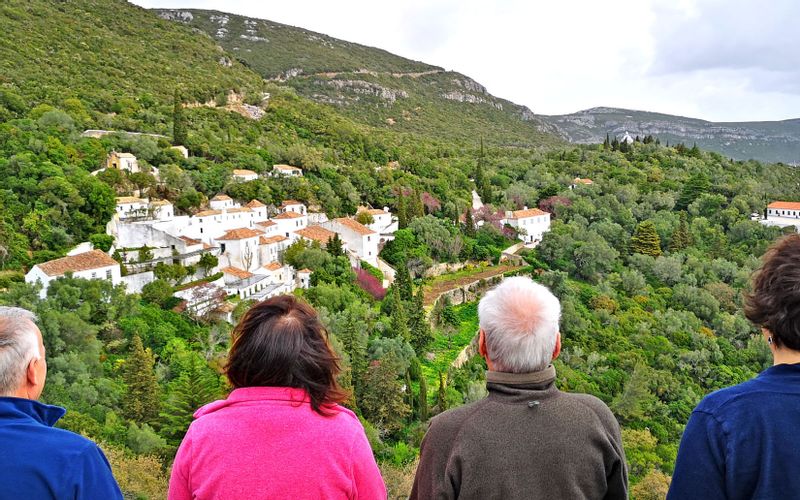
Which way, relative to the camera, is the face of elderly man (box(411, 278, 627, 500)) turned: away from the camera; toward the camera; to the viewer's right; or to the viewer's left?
away from the camera

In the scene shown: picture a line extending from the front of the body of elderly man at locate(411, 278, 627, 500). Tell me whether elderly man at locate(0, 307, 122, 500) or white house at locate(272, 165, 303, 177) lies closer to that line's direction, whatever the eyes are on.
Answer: the white house

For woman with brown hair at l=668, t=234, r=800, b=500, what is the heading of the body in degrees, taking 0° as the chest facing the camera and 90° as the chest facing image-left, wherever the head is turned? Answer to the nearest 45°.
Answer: approximately 180°

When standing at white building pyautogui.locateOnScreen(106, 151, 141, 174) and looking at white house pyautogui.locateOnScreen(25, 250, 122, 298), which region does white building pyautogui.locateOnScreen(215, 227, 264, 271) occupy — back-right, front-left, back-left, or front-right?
front-left

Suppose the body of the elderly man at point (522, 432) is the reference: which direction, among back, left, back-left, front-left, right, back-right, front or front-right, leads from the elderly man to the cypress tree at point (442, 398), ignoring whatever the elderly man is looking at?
front

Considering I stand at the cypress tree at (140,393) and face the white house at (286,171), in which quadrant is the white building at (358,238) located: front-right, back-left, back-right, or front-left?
front-right

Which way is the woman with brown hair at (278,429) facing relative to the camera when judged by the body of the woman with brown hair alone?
away from the camera

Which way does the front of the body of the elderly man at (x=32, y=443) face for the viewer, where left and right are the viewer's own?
facing away from the viewer and to the right of the viewer

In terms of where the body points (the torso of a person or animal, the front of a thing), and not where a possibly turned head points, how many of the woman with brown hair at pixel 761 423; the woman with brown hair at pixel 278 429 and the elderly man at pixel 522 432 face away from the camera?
3

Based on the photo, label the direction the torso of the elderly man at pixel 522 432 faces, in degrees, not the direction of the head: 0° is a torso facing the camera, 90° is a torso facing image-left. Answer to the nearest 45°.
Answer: approximately 180°

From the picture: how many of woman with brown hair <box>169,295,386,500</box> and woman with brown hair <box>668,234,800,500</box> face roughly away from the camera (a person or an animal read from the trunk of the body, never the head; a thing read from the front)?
2

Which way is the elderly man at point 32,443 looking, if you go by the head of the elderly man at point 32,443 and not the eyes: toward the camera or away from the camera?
away from the camera

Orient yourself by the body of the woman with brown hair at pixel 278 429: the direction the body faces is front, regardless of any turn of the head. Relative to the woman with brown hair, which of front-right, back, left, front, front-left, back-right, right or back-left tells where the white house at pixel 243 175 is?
front

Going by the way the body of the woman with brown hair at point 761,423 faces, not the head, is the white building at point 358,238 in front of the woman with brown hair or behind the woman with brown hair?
in front
